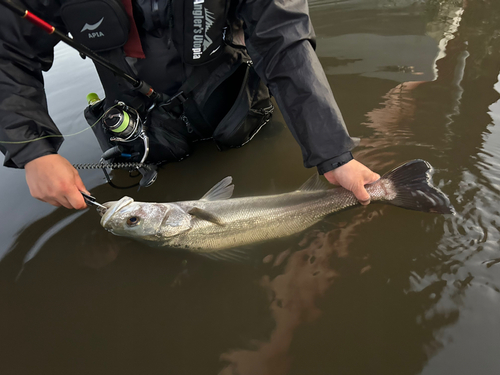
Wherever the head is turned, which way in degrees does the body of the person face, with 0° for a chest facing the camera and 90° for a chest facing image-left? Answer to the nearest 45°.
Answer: approximately 0°
